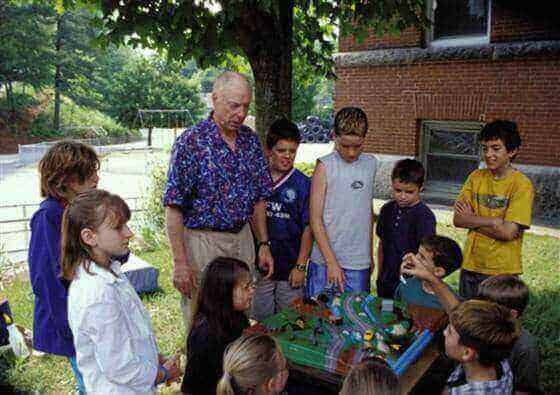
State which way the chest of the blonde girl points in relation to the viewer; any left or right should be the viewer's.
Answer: facing away from the viewer and to the right of the viewer

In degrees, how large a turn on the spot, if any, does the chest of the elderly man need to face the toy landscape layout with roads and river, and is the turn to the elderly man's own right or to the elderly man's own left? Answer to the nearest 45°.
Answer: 0° — they already face it

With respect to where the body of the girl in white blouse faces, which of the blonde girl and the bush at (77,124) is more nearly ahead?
the blonde girl

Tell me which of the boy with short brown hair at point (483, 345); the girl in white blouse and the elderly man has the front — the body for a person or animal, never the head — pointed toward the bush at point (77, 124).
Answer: the boy with short brown hair

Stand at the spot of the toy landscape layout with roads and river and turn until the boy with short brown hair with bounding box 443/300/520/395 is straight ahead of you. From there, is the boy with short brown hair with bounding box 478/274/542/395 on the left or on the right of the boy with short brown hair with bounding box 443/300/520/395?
left

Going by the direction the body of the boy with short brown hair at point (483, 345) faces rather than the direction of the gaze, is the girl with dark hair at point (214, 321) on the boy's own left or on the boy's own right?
on the boy's own left

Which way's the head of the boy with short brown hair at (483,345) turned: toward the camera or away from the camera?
away from the camera

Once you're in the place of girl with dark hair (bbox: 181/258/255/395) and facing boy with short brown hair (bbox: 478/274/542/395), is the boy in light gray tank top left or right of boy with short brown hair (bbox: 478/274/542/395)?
left

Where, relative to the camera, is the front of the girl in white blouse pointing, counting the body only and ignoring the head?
to the viewer's right

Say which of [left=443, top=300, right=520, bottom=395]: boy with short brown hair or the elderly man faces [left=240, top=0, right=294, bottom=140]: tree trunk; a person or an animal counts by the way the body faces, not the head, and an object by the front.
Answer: the boy with short brown hair

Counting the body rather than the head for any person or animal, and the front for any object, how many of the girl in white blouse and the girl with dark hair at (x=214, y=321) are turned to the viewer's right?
2
